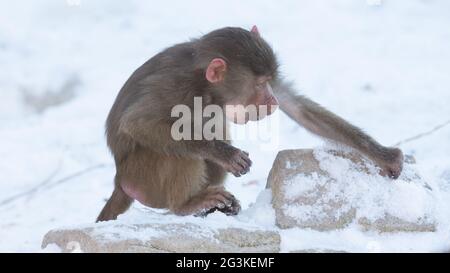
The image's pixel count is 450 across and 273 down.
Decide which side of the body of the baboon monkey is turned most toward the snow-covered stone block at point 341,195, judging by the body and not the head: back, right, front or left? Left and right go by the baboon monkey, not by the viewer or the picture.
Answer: front

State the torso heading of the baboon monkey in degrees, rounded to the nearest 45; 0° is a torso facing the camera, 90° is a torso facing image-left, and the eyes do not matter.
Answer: approximately 270°
